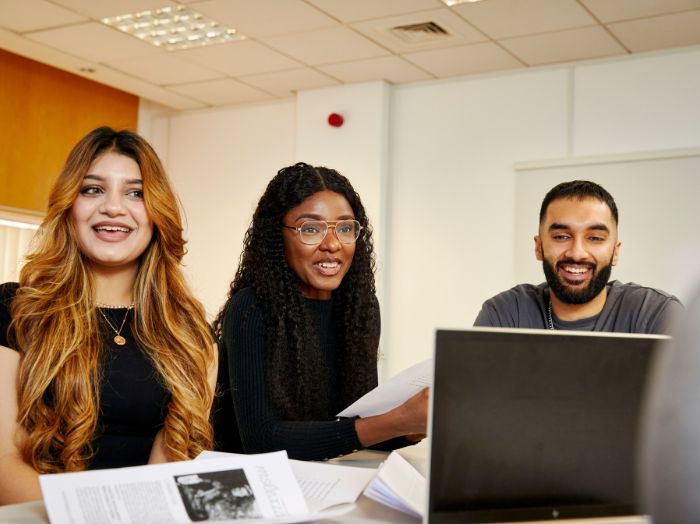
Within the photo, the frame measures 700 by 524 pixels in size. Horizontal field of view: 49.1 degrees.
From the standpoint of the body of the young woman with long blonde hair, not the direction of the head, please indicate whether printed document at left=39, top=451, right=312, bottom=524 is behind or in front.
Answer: in front

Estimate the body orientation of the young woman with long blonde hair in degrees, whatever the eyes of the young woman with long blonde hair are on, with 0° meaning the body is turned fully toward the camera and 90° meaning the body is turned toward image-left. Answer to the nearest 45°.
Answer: approximately 0°

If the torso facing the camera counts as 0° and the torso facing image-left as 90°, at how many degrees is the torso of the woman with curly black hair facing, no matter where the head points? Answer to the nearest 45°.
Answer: approximately 315°

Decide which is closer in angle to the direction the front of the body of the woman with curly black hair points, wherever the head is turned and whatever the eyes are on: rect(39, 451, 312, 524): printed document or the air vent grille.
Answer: the printed document

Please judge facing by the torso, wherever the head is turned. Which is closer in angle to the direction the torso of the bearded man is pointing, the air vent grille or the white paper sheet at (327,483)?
the white paper sheet

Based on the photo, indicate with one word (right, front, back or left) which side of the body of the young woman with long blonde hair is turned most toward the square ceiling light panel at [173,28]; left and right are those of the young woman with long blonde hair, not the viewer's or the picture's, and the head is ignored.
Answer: back

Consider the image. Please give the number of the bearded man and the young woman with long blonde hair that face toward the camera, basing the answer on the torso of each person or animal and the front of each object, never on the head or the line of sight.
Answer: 2

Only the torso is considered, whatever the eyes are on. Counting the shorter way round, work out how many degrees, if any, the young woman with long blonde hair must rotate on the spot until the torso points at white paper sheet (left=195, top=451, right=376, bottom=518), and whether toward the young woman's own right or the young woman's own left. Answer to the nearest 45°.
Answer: approximately 45° to the young woman's own left

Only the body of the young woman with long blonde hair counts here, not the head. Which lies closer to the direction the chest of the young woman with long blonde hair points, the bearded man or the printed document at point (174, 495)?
the printed document
